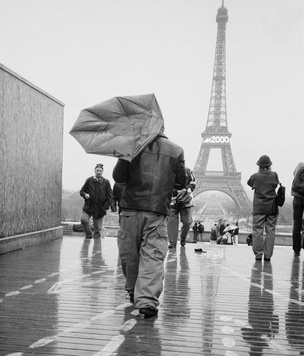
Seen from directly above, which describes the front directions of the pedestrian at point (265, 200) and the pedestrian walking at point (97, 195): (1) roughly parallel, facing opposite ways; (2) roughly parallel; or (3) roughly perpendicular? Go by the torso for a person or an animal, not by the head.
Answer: roughly parallel, facing opposite ways

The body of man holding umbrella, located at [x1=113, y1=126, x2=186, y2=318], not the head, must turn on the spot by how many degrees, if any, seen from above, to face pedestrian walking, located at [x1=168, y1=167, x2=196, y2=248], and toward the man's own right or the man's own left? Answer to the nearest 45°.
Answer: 0° — they already face them

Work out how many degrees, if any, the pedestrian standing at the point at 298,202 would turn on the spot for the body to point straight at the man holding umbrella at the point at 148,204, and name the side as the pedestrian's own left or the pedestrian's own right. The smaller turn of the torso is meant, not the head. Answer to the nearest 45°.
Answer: approximately 180°

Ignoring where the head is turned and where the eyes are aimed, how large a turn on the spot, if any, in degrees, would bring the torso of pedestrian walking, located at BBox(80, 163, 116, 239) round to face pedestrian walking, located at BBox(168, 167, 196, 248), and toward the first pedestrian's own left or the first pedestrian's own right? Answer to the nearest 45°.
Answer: approximately 45° to the first pedestrian's own left

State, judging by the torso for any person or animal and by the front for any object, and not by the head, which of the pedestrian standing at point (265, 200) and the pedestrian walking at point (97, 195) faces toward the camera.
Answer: the pedestrian walking at point (97, 195)

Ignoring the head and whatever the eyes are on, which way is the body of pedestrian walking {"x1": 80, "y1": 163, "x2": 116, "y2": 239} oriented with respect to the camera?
toward the camera

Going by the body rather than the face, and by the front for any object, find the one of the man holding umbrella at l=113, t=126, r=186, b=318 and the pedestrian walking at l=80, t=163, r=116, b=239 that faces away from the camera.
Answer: the man holding umbrella

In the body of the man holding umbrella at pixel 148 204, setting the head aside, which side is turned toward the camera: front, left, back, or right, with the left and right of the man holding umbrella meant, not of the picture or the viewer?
back

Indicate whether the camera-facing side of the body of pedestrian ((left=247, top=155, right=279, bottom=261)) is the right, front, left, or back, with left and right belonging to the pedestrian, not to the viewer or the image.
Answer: back

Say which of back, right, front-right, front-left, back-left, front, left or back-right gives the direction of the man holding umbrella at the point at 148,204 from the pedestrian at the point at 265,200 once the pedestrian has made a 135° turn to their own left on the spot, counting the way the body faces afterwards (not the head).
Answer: front-left
